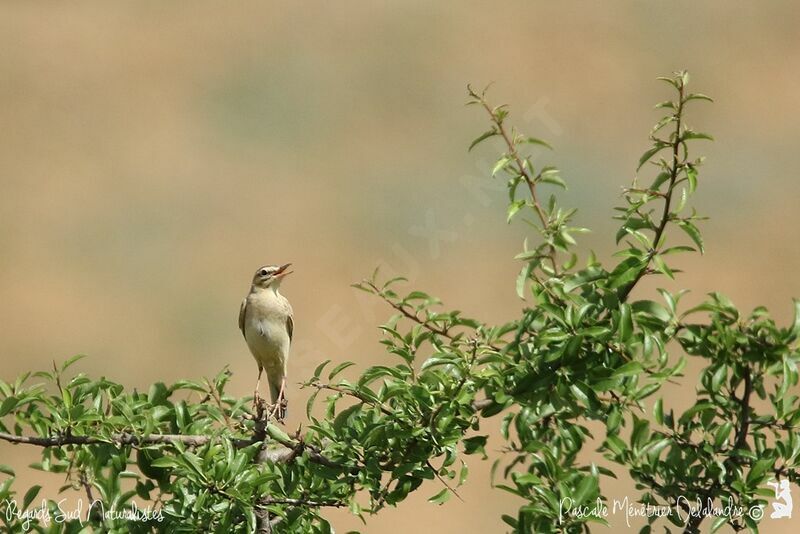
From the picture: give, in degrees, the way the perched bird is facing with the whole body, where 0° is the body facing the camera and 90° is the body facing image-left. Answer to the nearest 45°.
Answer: approximately 0°
